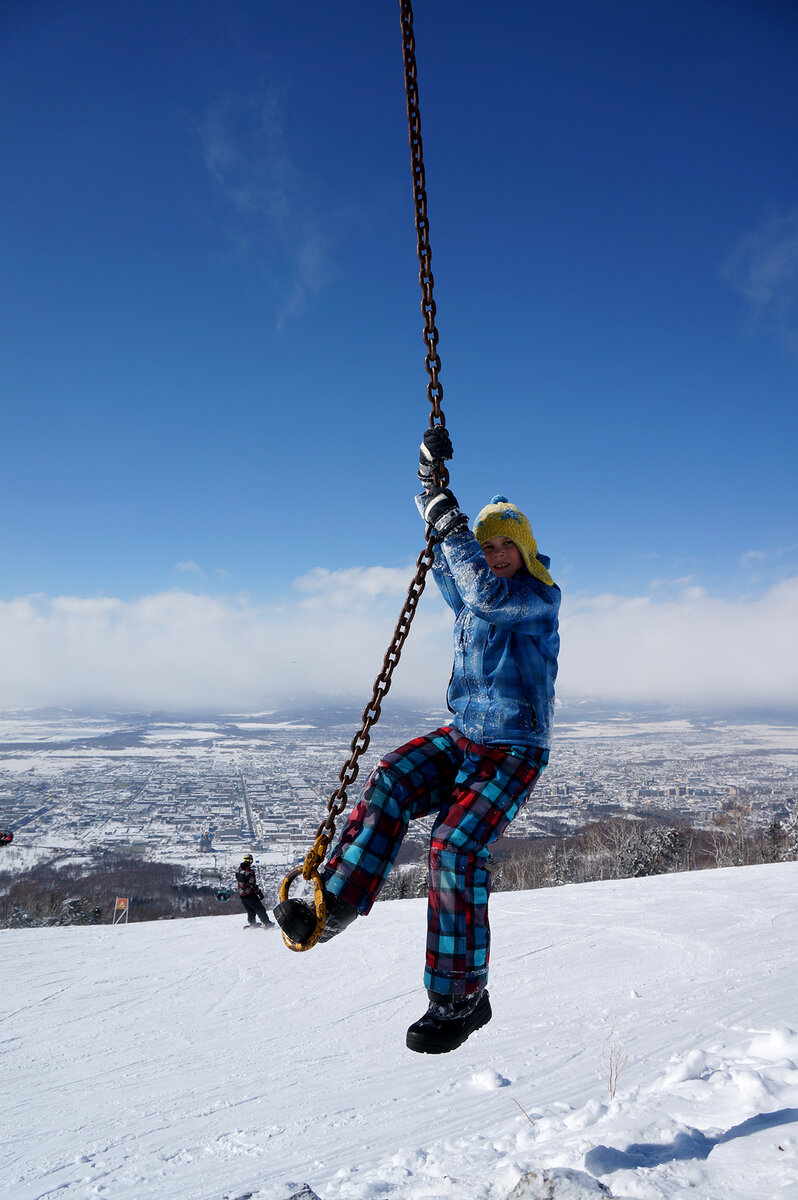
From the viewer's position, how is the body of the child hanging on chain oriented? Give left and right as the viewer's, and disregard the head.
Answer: facing the viewer and to the left of the viewer

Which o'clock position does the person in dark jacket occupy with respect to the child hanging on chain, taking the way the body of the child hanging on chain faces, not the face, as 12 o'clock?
The person in dark jacket is roughly at 4 o'clock from the child hanging on chain.
